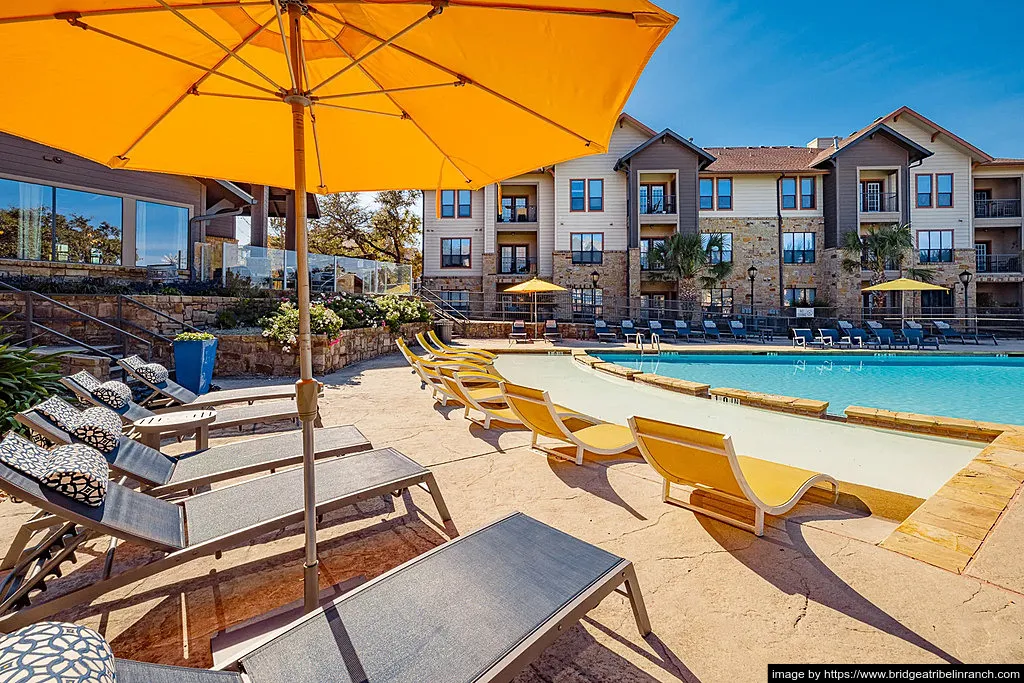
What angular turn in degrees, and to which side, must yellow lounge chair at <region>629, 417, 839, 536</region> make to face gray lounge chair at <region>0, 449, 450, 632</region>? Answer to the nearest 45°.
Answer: approximately 180°

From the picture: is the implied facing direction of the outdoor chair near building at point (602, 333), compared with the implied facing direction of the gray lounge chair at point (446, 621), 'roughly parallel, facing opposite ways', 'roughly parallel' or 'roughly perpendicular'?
roughly perpendicular

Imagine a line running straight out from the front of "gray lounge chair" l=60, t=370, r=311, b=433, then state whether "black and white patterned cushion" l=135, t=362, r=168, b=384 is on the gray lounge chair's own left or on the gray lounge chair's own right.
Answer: on the gray lounge chair's own left

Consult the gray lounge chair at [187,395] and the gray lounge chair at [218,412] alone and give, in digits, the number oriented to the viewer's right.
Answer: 2

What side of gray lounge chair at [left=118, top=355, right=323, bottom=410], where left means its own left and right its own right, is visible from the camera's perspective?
right

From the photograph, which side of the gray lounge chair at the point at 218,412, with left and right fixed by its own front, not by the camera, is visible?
right

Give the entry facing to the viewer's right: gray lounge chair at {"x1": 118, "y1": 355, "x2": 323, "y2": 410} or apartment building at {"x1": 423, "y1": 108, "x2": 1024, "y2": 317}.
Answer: the gray lounge chair

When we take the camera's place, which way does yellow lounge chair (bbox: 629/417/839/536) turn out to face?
facing away from the viewer and to the right of the viewer

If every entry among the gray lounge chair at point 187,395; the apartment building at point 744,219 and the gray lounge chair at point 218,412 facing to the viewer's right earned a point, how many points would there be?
2

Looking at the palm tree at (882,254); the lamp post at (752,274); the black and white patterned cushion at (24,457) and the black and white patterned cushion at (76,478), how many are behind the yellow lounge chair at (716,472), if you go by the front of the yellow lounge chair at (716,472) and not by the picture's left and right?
2
